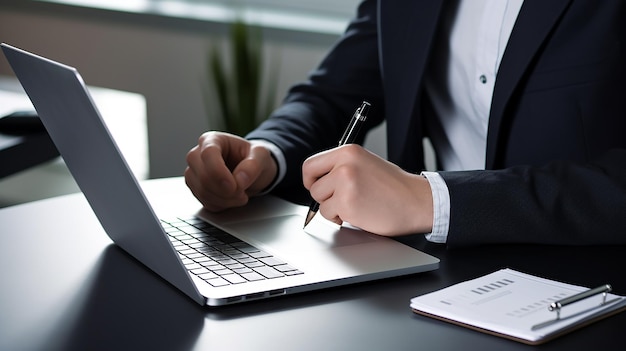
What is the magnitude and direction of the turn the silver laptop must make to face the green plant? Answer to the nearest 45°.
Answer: approximately 45° to its left

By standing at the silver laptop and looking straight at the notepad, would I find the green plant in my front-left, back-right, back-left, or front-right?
back-left

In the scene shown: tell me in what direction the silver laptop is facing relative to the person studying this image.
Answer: facing away from the viewer and to the right of the viewer
